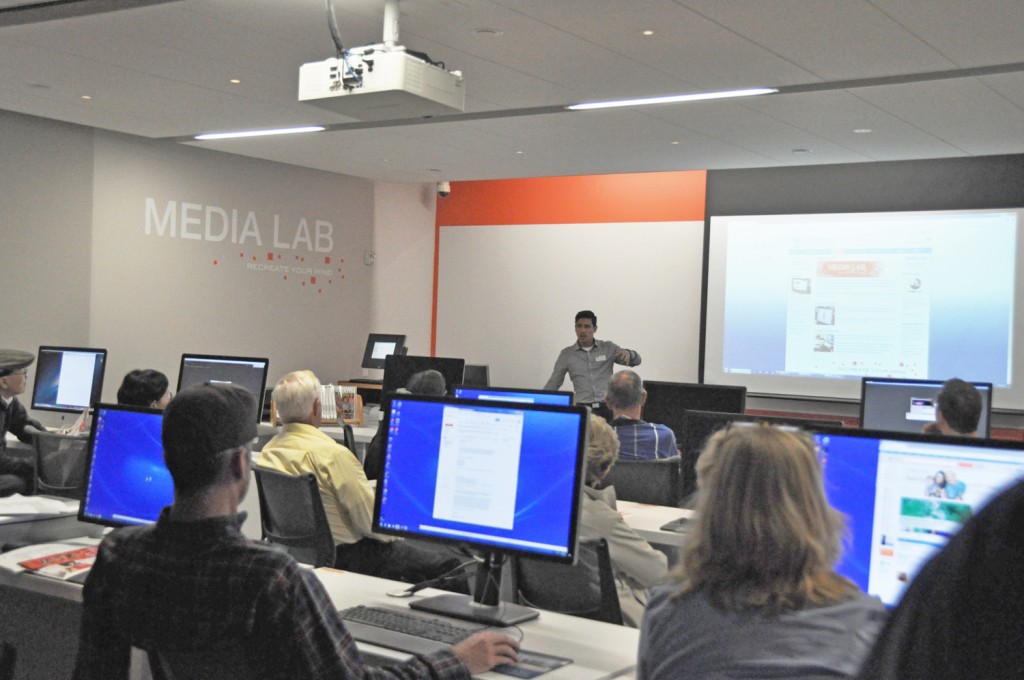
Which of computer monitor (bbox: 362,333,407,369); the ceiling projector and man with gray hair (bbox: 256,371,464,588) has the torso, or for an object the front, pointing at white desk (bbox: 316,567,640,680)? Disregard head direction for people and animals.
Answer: the computer monitor

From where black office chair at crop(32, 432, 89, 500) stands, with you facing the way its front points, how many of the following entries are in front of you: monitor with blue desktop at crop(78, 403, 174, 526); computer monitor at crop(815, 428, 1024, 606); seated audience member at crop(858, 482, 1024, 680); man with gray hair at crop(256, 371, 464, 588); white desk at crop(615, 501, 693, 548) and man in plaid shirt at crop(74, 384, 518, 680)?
0

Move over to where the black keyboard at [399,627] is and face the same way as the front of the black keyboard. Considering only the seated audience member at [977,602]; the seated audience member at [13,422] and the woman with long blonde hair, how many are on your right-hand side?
1

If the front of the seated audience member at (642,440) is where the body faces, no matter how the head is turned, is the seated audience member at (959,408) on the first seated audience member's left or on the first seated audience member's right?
on the first seated audience member's right

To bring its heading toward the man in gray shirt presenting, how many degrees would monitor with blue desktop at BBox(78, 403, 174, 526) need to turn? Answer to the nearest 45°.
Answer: approximately 180°

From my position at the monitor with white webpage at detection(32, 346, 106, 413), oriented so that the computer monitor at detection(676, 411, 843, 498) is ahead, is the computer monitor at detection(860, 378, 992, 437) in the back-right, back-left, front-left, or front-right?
front-left

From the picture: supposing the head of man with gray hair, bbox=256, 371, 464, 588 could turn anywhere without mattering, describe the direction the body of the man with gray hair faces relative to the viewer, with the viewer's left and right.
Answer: facing away from the viewer and to the right of the viewer

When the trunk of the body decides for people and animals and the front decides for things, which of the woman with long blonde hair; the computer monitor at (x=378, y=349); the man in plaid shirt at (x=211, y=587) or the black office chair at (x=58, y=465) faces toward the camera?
the computer monitor

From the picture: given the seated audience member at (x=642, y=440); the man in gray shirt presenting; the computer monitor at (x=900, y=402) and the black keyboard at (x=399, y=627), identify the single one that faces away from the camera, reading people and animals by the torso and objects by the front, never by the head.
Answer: the seated audience member

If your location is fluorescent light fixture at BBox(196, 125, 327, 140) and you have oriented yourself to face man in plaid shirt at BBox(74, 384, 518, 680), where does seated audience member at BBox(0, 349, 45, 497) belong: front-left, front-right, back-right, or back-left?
front-right

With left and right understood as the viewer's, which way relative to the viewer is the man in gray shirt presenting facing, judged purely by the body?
facing the viewer

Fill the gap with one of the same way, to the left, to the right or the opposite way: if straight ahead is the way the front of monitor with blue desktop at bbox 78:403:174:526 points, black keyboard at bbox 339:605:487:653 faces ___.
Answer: the same way

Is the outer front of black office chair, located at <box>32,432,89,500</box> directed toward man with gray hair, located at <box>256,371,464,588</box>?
no

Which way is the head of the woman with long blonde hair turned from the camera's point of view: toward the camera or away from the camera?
away from the camera

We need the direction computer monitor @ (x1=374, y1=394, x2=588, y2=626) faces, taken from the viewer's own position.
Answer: facing the viewer and to the left of the viewer

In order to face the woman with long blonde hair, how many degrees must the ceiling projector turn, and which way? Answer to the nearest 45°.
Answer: approximately 135° to its right

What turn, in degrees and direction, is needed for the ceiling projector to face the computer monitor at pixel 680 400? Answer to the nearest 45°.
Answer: approximately 45° to its right

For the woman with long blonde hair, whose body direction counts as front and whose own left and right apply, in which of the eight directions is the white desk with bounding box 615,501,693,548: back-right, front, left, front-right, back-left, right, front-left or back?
front

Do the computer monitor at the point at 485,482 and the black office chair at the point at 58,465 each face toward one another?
no

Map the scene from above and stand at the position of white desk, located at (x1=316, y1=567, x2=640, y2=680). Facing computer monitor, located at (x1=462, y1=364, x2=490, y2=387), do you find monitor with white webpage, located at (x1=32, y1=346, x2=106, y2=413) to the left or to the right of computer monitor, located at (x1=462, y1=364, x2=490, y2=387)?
left
